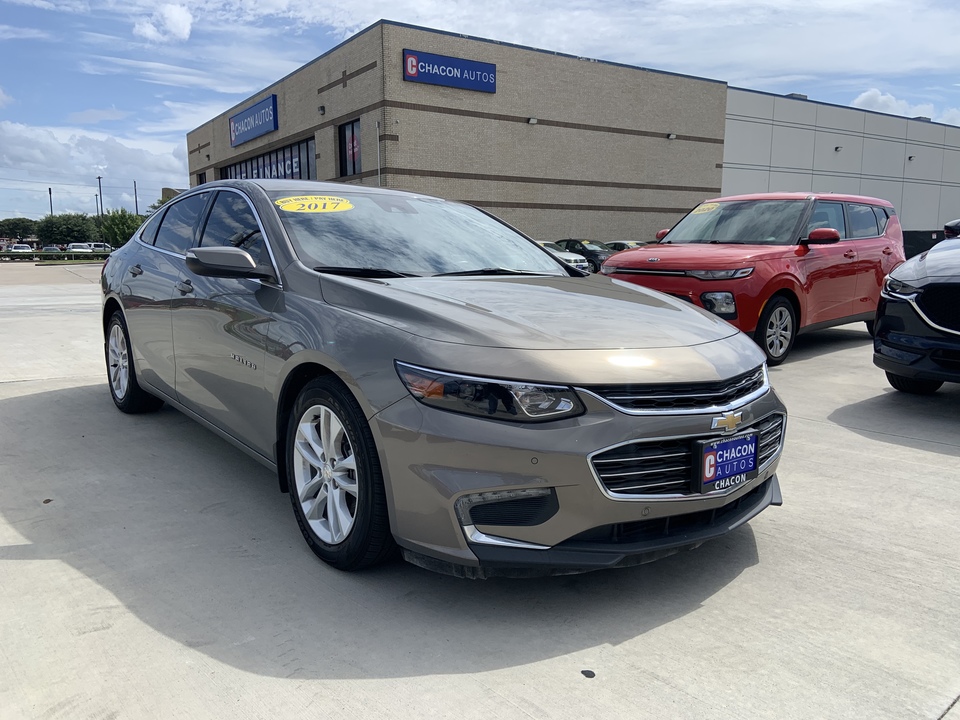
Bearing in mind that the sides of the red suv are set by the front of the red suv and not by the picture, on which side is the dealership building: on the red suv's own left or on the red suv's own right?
on the red suv's own right

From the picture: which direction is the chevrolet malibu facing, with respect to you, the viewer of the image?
facing the viewer and to the right of the viewer

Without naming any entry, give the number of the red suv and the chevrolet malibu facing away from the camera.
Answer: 0

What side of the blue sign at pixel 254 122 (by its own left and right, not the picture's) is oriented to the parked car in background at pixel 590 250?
left

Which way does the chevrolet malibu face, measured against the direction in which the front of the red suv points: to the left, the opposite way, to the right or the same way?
to the left

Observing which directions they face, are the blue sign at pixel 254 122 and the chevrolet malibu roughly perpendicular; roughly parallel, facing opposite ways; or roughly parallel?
roughly perpendicular

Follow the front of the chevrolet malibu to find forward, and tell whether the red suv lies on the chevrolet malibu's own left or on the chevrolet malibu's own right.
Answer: on the chevrolet malibu's own left

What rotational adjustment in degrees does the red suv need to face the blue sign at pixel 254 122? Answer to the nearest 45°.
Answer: approximately 90° to its right

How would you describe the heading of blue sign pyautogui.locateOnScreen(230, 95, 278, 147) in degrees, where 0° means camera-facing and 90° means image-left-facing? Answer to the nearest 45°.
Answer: approximately 45°

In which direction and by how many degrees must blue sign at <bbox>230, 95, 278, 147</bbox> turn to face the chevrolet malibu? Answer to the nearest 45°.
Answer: approximately 45° to its left

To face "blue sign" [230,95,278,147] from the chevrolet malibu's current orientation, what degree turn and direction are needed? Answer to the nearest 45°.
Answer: approximately 135° to its left

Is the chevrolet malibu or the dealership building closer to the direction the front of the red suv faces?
the chevrolet malibu

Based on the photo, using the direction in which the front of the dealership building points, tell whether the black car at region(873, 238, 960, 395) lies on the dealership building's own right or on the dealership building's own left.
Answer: on the dealership building's own left
